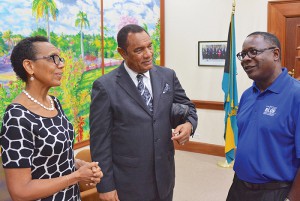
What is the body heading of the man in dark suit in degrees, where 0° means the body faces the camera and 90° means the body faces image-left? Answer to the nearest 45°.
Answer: approximately 315°

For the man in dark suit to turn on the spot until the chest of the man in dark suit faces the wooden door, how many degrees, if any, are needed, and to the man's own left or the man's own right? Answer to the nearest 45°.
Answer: approximately 90° to the man's own left

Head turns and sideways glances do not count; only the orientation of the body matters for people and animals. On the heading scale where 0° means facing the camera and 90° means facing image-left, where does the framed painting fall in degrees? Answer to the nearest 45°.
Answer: approximately 315°

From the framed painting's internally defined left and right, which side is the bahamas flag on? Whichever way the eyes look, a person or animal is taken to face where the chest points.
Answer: on its left

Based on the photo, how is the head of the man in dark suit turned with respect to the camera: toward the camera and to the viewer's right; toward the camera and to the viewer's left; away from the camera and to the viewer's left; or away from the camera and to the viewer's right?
toward the camera and to the viewer's right

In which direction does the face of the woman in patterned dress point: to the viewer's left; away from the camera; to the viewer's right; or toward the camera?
to the viewer's right

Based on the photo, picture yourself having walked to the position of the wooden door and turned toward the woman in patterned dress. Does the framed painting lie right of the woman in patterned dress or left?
right

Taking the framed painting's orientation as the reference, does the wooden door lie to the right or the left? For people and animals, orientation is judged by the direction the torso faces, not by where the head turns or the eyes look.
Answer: on its left
